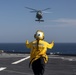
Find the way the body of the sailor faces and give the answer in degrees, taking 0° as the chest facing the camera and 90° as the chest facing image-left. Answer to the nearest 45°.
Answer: approximately 180°
